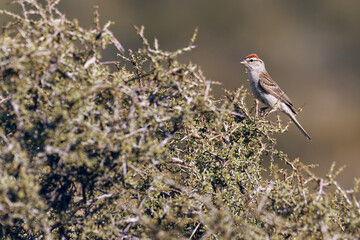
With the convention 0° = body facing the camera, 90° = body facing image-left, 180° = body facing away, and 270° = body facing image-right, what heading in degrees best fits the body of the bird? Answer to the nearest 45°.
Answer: approximately 90°
